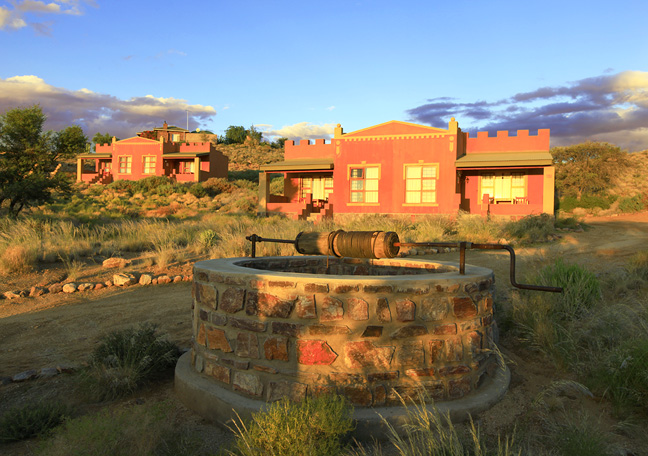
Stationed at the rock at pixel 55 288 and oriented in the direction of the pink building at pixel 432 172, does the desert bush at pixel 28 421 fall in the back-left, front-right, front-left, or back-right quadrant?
back-right

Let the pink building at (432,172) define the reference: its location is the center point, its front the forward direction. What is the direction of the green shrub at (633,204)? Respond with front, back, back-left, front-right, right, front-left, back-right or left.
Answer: back-left

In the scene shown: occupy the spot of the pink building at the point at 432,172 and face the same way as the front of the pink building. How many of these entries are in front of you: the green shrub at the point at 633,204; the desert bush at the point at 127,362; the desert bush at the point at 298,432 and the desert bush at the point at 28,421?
3

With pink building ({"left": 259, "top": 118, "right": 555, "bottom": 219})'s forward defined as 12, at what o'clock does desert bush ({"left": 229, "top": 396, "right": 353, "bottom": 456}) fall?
The desert bush is roughly at 12 o'clock from the pink building.

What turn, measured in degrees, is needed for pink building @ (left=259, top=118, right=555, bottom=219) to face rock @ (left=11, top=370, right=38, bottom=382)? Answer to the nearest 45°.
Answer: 0° — it already faces it

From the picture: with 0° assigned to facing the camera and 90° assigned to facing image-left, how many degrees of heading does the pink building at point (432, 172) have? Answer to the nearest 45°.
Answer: approximately 0°
